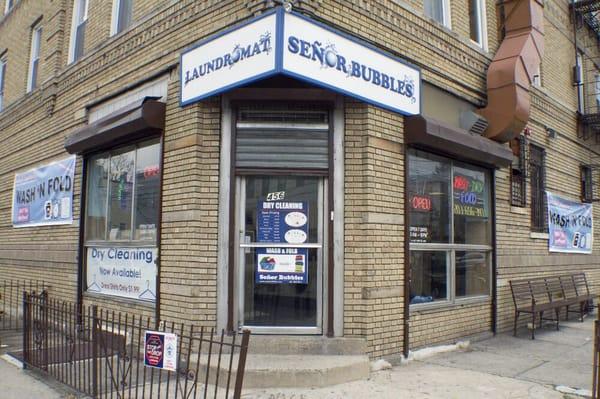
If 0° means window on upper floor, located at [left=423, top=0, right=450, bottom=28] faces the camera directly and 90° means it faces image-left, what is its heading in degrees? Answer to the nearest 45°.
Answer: approximately 315°

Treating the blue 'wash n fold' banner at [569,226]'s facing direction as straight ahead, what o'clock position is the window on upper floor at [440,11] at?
The window on upper floor is roughly at 2 o'clock from the blue 'wash n fold' banner.

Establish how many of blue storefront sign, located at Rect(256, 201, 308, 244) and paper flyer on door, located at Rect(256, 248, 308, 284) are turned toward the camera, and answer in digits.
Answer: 2

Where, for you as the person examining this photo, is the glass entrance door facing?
facing the viewer

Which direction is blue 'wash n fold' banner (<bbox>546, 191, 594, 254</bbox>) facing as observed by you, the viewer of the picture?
facing the viewer and to the right of the viewer

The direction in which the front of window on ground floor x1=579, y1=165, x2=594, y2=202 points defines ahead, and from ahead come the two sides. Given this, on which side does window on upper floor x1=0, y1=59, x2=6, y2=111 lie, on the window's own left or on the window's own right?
on the window's own right

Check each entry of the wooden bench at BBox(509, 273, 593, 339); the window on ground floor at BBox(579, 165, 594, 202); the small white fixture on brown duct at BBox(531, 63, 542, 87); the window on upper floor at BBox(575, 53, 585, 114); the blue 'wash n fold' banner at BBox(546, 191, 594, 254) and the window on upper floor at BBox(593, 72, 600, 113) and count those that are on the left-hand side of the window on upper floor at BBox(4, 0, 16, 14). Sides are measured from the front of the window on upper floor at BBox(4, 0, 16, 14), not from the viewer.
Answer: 6

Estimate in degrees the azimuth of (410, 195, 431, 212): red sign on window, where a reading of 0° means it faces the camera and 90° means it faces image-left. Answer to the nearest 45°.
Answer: approximately 315°

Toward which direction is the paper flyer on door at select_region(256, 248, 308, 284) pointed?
toward the camera

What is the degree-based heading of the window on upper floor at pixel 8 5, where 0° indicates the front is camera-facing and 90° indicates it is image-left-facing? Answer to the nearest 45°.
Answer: approximately 45°

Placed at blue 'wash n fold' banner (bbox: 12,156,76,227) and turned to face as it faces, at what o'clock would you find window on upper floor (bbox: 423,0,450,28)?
The window on upper floor is roughly at 9 o'clock from the blue 'wash n fold' banner.

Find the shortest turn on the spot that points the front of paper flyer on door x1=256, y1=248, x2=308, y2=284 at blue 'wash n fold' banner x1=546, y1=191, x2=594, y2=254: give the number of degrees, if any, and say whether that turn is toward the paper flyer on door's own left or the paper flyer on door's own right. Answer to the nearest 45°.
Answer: approximately 135° to the paper flyer on door's own left

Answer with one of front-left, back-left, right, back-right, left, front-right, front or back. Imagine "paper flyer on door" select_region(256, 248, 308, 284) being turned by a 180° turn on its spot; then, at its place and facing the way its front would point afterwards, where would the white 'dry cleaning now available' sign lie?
front-left

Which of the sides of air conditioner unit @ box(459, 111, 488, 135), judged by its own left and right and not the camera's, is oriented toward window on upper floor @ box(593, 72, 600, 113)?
left

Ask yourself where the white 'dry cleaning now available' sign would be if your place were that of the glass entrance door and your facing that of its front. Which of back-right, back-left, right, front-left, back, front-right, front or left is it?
back-right
